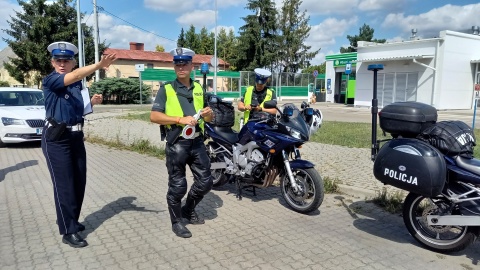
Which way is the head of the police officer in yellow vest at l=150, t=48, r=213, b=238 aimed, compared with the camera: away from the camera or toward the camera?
toward the camera

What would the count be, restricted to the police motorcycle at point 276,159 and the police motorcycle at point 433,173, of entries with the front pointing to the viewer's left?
0

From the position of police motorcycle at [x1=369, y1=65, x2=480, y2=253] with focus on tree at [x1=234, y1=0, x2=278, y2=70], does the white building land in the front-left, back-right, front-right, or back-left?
front-right

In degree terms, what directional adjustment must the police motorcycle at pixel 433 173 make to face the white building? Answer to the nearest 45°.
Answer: approximately 90° to its left

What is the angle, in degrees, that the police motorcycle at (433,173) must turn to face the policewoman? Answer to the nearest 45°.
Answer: approximately 135° to its right

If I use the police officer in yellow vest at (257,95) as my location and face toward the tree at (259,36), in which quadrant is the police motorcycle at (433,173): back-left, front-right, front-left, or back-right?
back-right

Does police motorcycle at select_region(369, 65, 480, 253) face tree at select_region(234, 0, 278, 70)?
no

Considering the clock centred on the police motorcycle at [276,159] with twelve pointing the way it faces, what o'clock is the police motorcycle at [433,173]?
the police motorcycle at [433,173] is roughly at 12 o'clock from the police motorcycle at [276,159].

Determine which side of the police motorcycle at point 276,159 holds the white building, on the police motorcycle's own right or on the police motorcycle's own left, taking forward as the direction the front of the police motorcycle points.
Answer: on the police motorcycle's own left

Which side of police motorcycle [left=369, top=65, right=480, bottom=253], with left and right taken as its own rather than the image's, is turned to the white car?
back

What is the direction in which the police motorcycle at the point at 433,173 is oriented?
to the viewer's right

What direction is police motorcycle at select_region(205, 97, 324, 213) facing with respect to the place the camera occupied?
facing the viewer and to the right of the viewer

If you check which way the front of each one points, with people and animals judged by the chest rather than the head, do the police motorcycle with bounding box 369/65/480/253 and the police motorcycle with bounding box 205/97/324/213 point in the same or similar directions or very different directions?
same or similar directions

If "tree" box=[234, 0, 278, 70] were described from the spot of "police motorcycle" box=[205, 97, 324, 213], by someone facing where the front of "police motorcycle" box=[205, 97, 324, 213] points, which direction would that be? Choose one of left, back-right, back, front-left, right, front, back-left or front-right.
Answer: back-left

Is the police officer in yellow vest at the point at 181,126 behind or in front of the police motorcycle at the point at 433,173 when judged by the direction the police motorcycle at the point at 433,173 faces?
behind

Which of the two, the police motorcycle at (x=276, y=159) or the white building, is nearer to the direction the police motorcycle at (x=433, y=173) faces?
the white building

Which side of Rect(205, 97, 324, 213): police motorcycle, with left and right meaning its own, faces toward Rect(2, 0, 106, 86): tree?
back

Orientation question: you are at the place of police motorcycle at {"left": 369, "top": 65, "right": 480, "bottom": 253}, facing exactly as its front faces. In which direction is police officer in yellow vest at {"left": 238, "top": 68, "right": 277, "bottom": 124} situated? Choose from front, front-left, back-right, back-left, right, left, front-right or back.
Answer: back-left

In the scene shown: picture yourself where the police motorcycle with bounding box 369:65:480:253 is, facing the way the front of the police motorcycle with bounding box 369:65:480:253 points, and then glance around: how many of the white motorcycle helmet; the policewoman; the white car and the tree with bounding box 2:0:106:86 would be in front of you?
0

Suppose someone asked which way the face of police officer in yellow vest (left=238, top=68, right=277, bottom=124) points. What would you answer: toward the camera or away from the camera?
toward the camera
